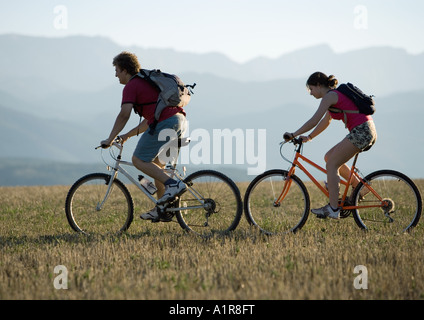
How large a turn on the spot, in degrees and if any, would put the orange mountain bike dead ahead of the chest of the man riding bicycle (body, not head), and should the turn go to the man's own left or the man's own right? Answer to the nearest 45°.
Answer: approximately 180°

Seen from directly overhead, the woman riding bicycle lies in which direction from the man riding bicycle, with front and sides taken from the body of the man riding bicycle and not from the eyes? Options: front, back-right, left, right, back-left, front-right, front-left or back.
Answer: back

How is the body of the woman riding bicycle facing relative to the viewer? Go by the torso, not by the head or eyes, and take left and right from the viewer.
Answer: facing to the left of the viewer

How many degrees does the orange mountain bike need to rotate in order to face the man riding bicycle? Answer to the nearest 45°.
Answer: approximately 45° to its left

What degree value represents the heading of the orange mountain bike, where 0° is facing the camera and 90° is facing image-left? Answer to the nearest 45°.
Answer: approximately 90°

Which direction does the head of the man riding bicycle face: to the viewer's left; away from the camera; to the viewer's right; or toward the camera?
to the viewer's left

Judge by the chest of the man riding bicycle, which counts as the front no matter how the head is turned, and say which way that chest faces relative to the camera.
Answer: to the viewer's left
